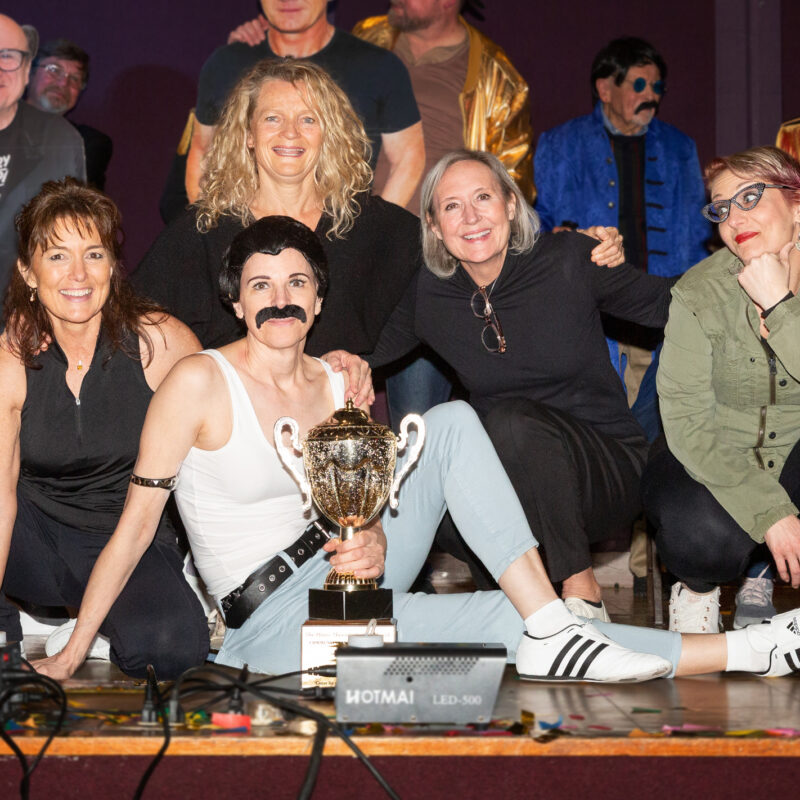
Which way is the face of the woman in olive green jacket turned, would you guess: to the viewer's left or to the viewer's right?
to the viewer's left

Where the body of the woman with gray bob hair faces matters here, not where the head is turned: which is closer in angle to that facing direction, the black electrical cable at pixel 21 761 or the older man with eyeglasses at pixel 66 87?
the black electrical cable

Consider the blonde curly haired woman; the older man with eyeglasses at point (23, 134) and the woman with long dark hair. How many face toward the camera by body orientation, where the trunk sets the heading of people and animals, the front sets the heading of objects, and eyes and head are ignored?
3

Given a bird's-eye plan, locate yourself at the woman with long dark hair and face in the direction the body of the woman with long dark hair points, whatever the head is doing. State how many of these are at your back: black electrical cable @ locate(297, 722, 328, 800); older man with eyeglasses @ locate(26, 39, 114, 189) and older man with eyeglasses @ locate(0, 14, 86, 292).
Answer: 2

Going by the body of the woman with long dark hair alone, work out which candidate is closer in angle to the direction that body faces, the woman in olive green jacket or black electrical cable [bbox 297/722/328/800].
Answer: the black electrical cable

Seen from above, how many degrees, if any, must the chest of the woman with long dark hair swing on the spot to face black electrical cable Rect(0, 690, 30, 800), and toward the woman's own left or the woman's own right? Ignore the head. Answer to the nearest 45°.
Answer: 0° — they already face it

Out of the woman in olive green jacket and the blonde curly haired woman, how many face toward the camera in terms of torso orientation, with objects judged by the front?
2

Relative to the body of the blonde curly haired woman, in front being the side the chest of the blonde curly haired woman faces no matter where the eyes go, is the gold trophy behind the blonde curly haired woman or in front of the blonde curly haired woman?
in front

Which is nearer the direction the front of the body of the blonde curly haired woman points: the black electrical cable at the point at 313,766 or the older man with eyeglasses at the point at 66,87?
the black electrical cable
